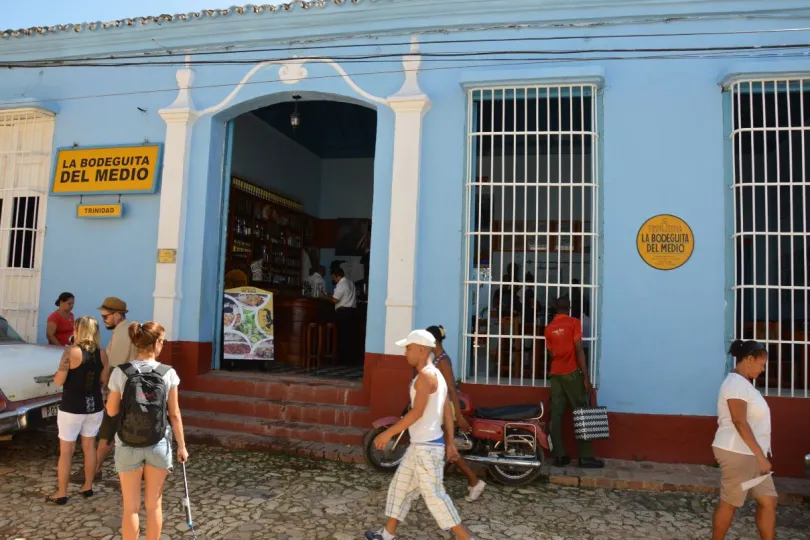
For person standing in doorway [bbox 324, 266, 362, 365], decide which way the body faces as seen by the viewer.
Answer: to the viewer's left

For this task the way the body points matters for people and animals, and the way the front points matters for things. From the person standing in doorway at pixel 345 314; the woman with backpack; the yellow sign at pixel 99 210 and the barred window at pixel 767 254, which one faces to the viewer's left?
the person standing in doorway

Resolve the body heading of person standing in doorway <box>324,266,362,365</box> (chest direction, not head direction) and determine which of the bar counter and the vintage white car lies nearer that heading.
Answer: the bar counter

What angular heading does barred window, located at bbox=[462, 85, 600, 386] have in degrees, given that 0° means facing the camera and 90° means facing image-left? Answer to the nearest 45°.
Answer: approximately 0°

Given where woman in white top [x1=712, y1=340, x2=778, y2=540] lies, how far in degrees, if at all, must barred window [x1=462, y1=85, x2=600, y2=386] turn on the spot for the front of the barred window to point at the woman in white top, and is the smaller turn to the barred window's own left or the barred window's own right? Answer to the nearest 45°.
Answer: approximately 45° to the barred window's own left

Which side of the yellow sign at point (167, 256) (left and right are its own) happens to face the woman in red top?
right

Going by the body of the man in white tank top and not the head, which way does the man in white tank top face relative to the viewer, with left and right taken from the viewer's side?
facing to the left of the viewer

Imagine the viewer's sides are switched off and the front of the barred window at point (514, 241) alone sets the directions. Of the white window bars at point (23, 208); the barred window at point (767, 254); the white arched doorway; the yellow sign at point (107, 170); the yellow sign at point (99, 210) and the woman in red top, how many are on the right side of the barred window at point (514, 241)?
5
